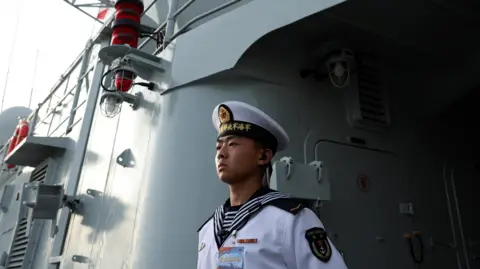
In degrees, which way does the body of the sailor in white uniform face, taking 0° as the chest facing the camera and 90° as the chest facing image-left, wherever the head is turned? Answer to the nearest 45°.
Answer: approximately 45°

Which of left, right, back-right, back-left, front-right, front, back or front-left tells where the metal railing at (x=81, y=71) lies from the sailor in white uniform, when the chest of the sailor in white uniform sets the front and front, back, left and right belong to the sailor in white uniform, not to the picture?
right
